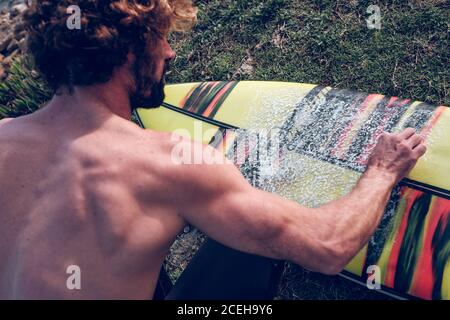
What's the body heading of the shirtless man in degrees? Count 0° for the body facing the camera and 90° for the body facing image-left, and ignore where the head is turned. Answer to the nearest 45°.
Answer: approximately 225°

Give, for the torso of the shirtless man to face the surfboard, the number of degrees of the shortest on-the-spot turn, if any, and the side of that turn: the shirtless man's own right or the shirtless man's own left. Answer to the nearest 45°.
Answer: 0° — they already face it

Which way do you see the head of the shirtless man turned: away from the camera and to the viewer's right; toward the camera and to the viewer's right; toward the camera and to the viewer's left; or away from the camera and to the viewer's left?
away from the camera and to the viewer's right
